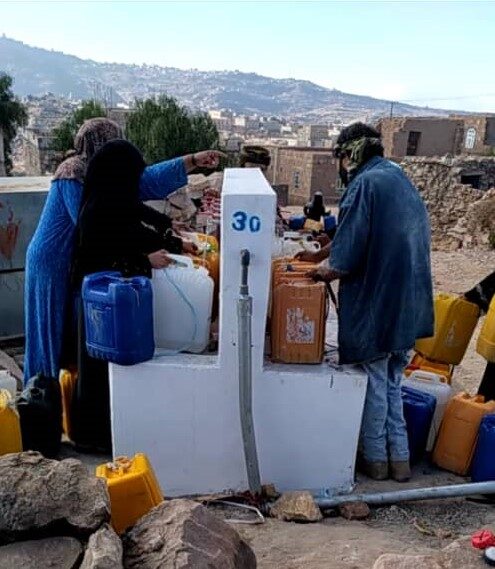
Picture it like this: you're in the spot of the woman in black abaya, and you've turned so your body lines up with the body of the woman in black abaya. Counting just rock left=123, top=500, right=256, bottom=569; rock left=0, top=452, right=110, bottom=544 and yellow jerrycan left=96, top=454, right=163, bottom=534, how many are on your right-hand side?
3

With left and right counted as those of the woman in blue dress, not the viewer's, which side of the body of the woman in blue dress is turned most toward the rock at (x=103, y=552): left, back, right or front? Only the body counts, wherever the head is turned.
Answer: right

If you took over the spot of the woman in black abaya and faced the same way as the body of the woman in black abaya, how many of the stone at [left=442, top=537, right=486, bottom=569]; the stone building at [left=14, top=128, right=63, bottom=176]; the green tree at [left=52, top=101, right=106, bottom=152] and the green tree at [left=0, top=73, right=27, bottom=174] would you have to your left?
3

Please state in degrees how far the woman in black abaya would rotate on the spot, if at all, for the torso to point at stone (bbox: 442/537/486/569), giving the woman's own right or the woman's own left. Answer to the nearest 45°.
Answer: approximately 45° to the woman's own right

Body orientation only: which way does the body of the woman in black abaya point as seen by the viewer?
to the viewer's right

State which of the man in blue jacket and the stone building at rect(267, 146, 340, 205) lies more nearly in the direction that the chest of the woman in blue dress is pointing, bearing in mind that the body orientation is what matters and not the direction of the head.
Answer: the man in blue jacket

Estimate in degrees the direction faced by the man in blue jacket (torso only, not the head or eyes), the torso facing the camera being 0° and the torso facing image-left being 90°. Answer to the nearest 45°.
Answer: approximately 135°

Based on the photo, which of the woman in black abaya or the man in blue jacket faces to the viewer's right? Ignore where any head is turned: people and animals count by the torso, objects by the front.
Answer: the woman in black abaya

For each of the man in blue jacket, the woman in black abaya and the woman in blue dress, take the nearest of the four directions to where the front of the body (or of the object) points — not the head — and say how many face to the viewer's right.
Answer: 2

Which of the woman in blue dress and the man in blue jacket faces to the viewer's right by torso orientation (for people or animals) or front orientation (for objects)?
the woman in blue dress

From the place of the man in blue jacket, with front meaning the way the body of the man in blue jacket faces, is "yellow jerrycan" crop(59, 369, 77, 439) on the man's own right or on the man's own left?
on the man's own left

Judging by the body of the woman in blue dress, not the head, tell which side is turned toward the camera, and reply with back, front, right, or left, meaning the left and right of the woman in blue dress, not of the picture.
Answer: right

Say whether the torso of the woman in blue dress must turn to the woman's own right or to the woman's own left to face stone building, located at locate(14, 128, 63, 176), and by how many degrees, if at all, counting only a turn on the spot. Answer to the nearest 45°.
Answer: approximately 90° to the woman's own left

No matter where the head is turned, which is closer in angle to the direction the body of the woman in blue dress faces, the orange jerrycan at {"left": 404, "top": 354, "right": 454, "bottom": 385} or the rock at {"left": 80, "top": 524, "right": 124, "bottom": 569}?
the orange jerrycan

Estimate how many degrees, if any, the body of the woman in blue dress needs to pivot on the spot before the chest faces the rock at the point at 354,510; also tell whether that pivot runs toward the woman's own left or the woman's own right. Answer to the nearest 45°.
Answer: approximately 45° to the woman's own right

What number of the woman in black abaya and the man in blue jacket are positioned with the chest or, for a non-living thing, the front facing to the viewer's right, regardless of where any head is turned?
1
